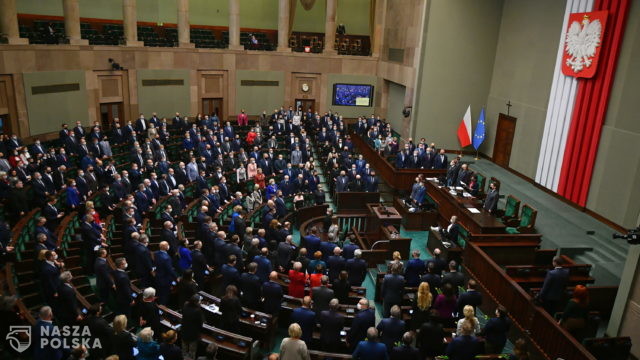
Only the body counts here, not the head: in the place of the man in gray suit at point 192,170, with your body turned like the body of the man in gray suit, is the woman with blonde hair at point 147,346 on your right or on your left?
on your right

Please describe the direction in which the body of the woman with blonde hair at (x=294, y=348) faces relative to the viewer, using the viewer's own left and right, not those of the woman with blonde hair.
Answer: facing away from the viewer

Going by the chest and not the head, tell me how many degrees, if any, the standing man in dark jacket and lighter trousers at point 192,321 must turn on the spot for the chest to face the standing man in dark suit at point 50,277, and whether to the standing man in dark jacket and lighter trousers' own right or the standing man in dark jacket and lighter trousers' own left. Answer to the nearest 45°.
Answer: approximately 90° to the standing man in dark jacket and lighter trousers' own left

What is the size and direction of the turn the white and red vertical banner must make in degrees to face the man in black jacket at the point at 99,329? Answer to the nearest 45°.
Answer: approximately 45° to its left

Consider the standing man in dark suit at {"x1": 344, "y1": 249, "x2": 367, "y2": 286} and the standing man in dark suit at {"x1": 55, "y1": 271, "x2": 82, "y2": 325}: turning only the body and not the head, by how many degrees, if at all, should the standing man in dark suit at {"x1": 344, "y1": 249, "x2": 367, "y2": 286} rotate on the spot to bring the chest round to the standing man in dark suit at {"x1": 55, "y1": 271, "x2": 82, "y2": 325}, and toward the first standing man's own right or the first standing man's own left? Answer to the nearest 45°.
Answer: approximately 135° to the first standing man's own left

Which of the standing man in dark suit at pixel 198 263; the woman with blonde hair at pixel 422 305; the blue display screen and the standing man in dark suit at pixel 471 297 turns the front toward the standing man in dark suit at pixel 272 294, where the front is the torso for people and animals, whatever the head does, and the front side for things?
the blue display screen

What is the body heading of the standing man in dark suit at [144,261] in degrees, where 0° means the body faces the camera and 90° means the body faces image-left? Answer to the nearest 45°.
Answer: approximately 270°

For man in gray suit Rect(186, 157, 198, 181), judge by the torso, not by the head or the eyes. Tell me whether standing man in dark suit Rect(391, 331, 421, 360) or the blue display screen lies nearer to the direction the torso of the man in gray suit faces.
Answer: the standing man in dark suit

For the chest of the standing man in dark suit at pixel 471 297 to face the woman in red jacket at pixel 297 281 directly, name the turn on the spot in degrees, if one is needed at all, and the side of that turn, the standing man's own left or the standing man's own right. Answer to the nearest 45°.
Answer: approximately 90° to the standing man's own left

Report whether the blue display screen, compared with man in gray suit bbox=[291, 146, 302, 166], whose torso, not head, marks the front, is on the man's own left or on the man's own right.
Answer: on the man's own left

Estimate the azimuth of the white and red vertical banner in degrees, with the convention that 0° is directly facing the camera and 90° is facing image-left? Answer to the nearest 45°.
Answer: approximately 45°

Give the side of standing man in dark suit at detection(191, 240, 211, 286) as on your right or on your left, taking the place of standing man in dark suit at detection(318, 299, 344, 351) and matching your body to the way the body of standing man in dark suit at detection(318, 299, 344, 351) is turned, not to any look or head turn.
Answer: on your left

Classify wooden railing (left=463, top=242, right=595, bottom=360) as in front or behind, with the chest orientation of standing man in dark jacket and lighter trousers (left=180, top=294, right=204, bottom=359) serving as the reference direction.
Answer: in front

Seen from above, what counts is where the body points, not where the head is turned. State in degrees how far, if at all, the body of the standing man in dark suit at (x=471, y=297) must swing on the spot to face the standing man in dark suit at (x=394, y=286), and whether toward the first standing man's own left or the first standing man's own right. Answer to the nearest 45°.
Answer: approximately 90° to the first standing man's own left

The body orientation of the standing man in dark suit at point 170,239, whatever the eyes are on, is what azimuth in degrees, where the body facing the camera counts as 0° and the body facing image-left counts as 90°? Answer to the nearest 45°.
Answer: approximately 270°

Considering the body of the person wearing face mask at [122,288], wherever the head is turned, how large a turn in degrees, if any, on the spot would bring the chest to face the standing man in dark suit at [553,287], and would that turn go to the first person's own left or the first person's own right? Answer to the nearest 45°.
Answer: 0° — they already face them

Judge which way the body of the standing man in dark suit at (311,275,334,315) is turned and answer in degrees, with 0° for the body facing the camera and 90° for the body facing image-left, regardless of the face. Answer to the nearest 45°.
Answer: approximately 180°

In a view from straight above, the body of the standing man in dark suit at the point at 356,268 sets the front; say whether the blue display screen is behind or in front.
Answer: in front

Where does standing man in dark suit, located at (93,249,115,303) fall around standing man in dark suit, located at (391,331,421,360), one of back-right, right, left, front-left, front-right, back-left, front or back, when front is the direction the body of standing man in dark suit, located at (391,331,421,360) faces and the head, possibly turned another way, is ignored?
left

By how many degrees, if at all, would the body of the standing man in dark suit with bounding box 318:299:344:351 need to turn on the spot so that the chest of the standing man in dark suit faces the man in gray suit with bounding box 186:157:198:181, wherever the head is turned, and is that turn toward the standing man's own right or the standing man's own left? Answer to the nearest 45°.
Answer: approximately 90° to the standing man's own left
